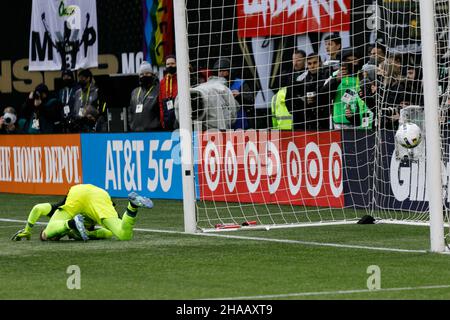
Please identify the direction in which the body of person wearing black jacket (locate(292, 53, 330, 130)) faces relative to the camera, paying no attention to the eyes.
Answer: toward the camera

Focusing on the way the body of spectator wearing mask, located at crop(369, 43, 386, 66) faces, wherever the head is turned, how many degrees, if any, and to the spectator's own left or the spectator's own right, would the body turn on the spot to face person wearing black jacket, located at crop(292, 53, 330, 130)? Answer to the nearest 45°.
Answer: approximately 90° to the spectator's own right

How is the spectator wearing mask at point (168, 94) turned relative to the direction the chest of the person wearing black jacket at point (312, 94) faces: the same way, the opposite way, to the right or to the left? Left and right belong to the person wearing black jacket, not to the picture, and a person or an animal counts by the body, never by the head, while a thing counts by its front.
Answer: the same way

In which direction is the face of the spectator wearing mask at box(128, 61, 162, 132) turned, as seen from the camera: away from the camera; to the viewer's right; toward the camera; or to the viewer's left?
toward the camera

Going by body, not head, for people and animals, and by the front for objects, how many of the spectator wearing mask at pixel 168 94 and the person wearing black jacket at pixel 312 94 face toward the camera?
2

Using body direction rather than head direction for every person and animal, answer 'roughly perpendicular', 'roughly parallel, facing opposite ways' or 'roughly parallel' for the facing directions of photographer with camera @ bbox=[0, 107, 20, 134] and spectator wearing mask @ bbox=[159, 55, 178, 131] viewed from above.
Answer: roughly parallel

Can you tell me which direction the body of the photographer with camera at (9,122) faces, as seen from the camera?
toward the camera

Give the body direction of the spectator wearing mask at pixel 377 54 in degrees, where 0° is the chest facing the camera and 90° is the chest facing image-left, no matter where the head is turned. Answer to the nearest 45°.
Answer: approximately 45°

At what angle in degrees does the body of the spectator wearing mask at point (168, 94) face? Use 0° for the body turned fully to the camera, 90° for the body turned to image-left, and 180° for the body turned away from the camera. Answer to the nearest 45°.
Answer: approximately 0°

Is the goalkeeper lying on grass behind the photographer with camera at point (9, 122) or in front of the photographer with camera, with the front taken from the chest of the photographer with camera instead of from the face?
in front

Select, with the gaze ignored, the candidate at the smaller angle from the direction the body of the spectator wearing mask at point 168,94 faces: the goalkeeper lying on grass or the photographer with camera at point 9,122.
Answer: the goalkeeper lying on grass

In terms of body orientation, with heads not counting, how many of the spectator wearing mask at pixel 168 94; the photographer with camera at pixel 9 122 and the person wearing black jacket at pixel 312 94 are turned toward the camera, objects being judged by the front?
3

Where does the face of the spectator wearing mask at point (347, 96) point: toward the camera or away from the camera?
toward the camera
